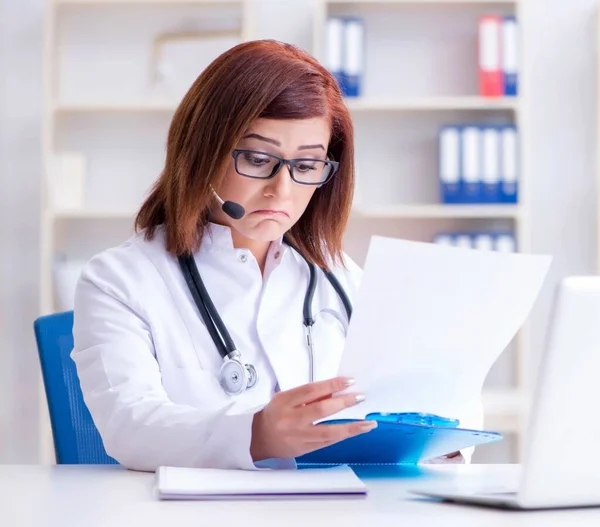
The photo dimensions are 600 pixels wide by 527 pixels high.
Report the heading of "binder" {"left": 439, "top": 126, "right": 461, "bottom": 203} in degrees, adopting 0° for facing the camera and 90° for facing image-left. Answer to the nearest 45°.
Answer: approximately 0°

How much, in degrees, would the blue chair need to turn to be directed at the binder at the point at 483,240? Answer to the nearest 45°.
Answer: approximately 90° to its left

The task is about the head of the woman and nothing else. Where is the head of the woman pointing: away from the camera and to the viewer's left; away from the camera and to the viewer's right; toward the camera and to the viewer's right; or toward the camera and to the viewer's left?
toward the camera and to the viewer's right

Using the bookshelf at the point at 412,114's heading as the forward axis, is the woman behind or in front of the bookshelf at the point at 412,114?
in front

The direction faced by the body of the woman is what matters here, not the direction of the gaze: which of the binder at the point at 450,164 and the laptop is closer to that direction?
the laptop

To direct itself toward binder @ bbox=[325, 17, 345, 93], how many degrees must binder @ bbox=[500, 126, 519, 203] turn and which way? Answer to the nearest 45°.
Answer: approximately 90° to its right

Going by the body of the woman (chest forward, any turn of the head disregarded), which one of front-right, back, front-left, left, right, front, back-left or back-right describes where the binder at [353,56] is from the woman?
back-left
